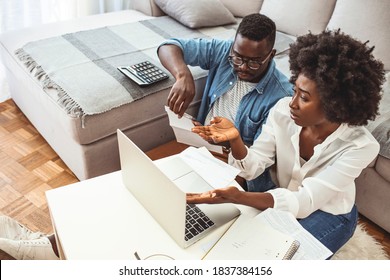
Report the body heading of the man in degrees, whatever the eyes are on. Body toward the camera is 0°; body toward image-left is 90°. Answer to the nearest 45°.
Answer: approximately 45°

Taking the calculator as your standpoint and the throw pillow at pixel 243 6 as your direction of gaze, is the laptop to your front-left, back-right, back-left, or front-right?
back-right

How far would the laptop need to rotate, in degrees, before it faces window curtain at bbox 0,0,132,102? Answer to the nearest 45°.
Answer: approximately 90° to its left

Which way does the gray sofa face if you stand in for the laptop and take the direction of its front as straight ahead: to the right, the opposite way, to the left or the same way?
the opposite way

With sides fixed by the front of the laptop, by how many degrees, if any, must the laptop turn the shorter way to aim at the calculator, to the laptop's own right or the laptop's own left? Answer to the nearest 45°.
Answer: approximately 45° to the laptop's own left

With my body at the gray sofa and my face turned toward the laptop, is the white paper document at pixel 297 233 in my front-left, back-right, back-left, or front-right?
front-left

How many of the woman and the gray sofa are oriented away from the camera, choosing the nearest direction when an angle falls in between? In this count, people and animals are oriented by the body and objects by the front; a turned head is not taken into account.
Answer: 0

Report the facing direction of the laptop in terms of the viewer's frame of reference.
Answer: facing away from the viewer and to the right of the viewer

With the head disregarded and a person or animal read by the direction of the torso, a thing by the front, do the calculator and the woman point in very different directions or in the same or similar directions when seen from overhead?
very different directions
